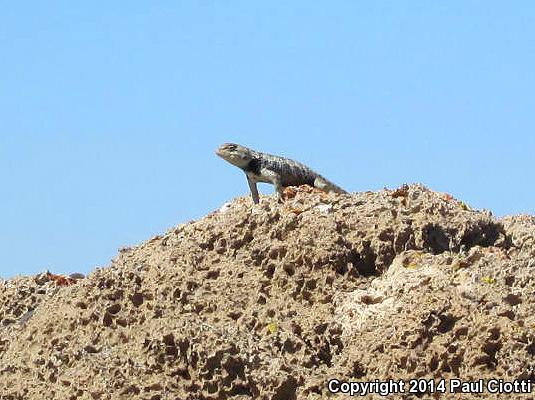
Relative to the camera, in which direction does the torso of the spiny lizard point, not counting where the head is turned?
to the viewer's left
